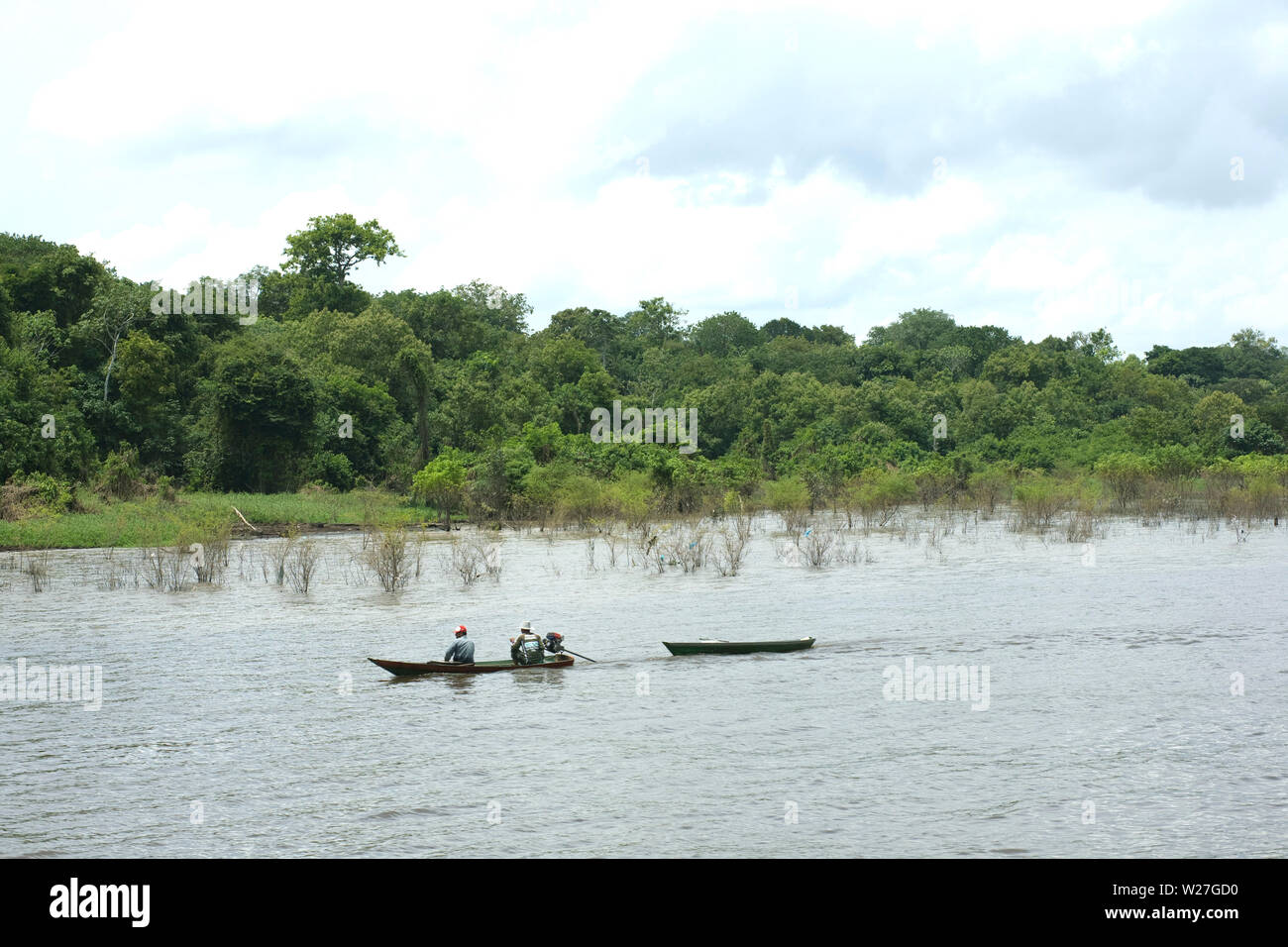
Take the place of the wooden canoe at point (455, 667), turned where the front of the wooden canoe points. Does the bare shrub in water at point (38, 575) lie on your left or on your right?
on your right

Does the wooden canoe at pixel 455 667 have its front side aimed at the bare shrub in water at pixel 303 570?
no

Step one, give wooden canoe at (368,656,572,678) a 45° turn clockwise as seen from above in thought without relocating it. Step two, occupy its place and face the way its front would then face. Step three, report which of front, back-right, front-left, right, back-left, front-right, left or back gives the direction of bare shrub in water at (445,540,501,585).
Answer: front-right

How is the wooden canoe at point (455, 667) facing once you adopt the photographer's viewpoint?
facing to the left of the viewer

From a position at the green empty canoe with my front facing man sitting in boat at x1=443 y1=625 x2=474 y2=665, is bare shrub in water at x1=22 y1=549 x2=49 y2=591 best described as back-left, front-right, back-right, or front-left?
front-right

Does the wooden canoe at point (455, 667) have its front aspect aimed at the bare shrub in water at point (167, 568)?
no

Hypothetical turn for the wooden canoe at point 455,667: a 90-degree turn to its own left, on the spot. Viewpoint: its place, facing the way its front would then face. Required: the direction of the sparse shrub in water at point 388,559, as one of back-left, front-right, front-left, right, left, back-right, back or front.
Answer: back
